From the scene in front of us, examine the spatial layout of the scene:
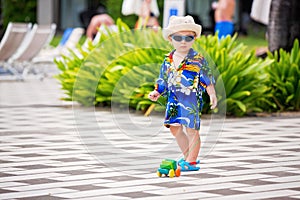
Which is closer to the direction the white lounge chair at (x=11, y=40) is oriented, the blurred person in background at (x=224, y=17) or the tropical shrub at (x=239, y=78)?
the tropical shrub

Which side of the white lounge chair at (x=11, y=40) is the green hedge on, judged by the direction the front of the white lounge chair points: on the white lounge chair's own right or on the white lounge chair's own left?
on the white lounge chair's own left
